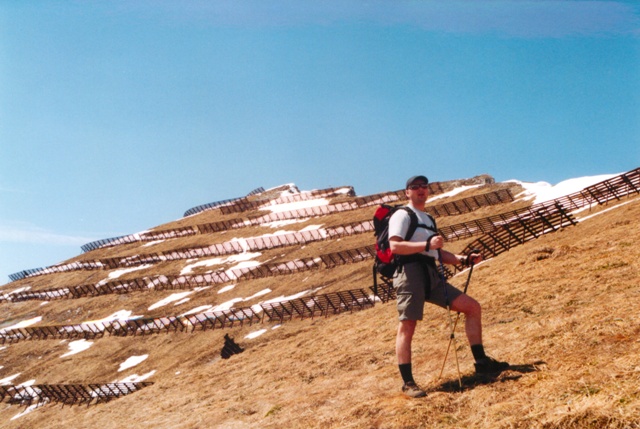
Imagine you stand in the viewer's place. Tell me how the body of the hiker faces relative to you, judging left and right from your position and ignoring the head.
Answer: facing the viewer and to the right of the viewer
